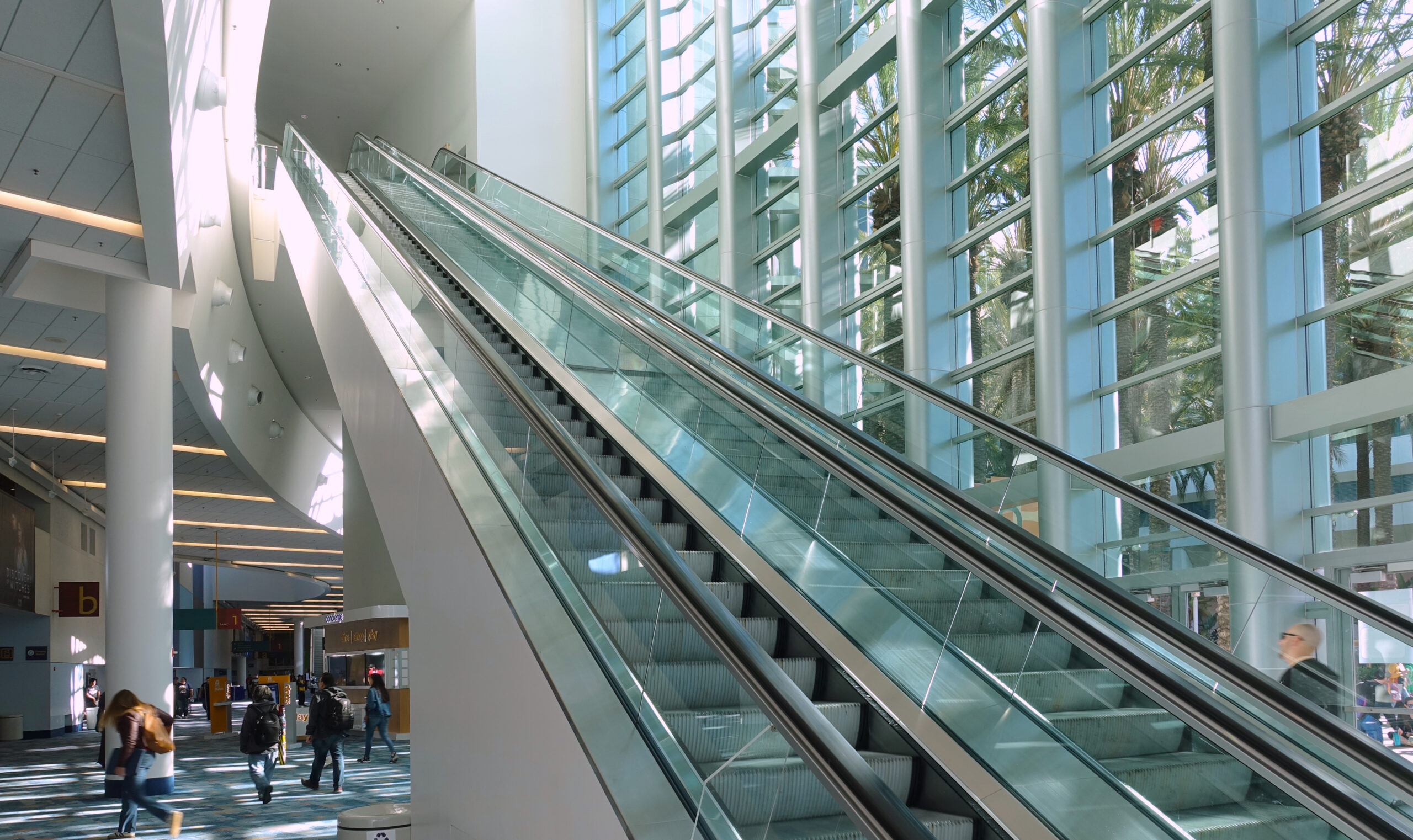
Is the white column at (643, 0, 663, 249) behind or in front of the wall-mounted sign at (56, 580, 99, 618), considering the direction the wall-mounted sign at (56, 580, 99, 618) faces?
in front

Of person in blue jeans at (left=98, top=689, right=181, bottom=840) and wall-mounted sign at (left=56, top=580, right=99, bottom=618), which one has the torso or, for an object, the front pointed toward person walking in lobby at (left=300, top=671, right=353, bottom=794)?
the wall-mounted sign

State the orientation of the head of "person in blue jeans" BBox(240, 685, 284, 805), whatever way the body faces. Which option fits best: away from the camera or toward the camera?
away from the camera

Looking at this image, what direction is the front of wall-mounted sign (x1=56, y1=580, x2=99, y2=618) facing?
toward the camera

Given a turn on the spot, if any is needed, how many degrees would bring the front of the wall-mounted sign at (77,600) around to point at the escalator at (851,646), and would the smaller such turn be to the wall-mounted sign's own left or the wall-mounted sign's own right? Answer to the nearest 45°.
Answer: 0° — it already faces it
